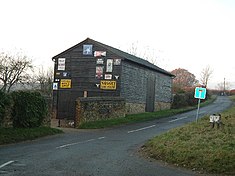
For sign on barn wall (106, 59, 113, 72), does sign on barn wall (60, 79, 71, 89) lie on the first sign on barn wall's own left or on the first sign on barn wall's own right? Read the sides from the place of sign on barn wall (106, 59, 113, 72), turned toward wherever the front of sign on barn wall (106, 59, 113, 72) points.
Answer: on the first sign on barn wall's own right

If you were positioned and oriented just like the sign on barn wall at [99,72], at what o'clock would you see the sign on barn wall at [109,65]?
the sign on barn wall at [109,65] is roughly at 10 o'clock from the sign on barn wall at [99,72].

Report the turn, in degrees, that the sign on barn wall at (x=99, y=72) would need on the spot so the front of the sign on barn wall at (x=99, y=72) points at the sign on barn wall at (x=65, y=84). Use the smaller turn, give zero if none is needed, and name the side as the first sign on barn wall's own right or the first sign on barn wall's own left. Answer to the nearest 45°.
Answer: approximately 135° to the first sign on barn wall's own right

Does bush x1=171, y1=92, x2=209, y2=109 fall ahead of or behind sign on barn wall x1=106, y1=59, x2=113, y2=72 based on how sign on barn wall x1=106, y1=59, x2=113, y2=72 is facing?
behind

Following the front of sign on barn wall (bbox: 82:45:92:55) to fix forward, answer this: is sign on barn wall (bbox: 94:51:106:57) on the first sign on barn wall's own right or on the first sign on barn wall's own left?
on the first sign on barn wall's own left

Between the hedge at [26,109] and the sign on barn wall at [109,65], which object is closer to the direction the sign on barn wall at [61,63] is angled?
the hedge

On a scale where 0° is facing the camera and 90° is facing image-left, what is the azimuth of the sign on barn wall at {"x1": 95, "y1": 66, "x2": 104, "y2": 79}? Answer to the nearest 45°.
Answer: approximately 0°

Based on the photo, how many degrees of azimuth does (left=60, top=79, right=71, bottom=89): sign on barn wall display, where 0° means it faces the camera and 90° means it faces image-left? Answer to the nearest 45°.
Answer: approximately 0°
